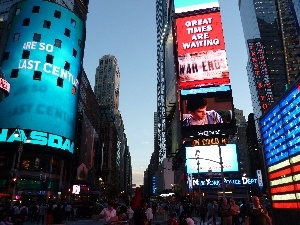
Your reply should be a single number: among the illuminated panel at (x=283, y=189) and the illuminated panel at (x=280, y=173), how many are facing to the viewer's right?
0

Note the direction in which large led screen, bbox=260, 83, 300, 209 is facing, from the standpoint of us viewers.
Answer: facing the viewer and to the left of the viewer
